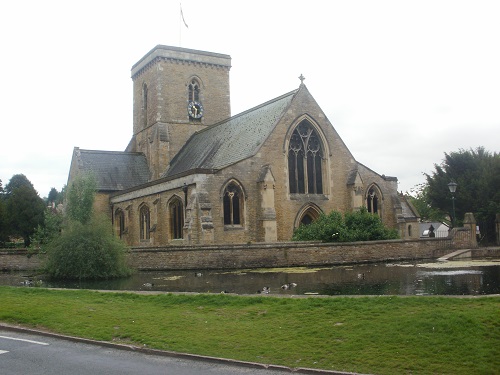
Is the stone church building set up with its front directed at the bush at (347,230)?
yes

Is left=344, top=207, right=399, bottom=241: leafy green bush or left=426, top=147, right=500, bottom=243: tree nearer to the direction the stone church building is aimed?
the leafy green bush

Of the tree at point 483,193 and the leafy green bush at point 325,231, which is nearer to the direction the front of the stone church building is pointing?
the leafy green bush

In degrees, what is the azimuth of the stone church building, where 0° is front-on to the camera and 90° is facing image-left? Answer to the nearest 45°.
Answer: approximately 315°

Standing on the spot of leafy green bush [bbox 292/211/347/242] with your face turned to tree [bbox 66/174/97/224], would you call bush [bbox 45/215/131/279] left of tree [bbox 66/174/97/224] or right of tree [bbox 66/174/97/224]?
left

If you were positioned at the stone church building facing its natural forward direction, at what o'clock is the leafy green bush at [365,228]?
The leafy green bush is roughly at 12 o'clock from the stone church building.

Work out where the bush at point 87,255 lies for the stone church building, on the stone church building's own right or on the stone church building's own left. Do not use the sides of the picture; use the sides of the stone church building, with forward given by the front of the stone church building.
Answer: on the stone church building's own right

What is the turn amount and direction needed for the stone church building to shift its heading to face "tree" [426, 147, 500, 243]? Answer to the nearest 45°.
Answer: approximately 45° to its left

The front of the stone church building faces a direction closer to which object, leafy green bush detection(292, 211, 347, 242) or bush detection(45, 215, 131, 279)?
the leafy green bush

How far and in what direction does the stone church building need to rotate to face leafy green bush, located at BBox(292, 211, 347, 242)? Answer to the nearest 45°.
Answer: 0° — it already faces it

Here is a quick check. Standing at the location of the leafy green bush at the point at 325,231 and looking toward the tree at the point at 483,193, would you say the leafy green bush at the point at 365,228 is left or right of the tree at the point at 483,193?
right
